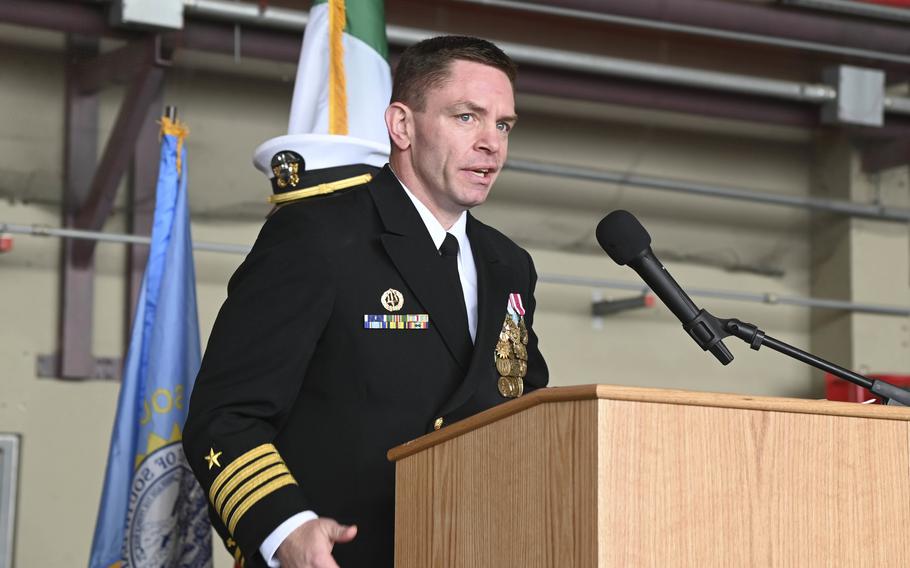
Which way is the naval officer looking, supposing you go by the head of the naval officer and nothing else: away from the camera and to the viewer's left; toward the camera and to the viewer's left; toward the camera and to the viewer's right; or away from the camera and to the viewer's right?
toward the camera and to the viewer's right

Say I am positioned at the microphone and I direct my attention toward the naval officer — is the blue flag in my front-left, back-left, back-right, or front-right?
front-right

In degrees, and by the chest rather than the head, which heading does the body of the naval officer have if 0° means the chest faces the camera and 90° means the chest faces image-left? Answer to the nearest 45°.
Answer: approximately 315°

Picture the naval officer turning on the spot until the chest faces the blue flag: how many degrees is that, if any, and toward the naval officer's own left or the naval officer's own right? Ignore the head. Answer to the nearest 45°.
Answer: approximately 135° to the naval officer's own left

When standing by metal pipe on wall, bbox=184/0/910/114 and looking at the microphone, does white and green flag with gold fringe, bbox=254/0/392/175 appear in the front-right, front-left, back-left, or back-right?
front-right

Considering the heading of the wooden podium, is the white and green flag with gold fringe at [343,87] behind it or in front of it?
behind

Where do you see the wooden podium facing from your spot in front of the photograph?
facing the viewer and to the right of the viewer

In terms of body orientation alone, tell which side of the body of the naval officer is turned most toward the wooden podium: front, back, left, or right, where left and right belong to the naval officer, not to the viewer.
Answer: front

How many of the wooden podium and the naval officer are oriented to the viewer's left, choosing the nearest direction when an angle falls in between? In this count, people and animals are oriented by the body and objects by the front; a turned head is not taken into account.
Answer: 0

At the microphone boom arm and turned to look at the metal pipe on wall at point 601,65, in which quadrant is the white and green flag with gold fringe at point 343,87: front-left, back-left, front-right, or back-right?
front-left

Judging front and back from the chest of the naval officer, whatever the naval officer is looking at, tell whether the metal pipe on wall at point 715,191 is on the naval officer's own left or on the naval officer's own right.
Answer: on the naval officer's own left

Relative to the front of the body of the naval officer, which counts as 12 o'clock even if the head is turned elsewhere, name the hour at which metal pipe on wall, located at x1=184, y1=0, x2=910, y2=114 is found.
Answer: The metal pipe on wall is roughly at 8 o'clock from the naval officer.
